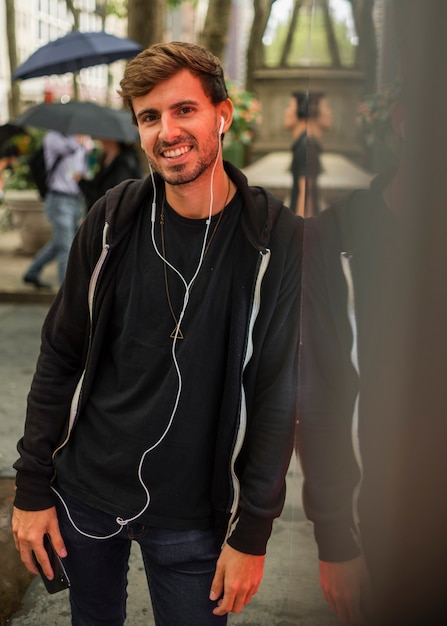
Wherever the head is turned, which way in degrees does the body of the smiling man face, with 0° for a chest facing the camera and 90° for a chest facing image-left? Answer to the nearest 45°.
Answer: approximately 0°

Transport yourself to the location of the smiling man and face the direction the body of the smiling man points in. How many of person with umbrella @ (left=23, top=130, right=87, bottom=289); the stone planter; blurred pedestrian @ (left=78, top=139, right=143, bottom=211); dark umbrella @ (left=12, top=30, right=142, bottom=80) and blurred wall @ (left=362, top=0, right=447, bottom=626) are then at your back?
4

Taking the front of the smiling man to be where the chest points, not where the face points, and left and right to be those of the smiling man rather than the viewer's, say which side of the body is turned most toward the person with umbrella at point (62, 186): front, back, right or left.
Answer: back

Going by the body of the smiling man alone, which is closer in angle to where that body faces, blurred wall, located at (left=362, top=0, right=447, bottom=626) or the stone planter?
the blurred wall

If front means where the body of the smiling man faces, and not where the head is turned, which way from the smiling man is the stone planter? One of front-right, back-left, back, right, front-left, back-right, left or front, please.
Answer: back

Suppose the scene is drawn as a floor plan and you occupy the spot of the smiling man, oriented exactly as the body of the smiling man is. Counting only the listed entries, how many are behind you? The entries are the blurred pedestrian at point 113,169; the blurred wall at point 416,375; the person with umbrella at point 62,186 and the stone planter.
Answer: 3

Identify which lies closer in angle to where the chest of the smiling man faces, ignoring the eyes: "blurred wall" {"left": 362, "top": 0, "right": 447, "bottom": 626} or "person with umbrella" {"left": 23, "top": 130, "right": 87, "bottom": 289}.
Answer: the blurred wall

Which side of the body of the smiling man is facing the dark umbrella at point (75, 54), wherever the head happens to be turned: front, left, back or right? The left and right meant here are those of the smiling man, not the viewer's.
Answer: back

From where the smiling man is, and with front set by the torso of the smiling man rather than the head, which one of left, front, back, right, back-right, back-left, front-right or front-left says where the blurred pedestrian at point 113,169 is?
back
